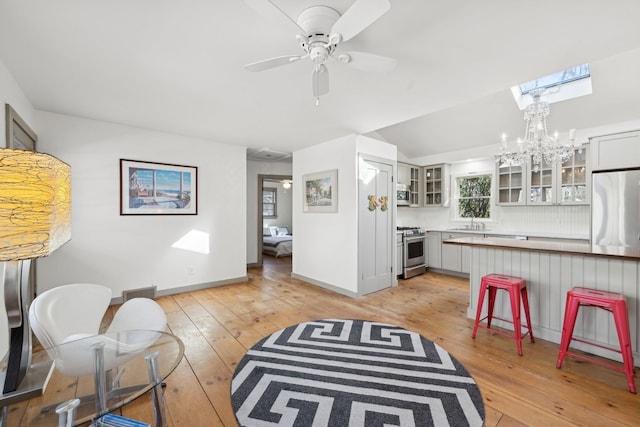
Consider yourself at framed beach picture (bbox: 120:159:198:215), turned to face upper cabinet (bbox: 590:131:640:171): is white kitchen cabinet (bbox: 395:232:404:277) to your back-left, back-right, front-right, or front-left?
front-left

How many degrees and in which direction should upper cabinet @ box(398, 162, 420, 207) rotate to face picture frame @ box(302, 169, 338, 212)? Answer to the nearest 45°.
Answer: approximately 90° to its right

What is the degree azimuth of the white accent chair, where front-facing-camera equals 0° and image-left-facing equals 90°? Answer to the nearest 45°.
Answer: approximately 315°

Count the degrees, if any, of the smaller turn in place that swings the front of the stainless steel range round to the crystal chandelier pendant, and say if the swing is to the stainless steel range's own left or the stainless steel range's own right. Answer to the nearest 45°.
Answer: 0° — it already faces it

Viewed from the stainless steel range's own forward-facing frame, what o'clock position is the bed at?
The bed is roughly at 5 o'clock from the stainless steel range.

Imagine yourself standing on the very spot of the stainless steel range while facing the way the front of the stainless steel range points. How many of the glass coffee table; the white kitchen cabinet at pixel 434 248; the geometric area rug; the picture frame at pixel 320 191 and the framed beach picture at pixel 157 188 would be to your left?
1

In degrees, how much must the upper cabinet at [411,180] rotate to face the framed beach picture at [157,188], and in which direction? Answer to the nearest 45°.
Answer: approximately 90° to its right

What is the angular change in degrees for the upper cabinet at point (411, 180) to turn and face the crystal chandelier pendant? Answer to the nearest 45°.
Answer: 0° — it already faces it

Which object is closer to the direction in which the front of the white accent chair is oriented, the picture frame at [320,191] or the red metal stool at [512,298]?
the red metal stool

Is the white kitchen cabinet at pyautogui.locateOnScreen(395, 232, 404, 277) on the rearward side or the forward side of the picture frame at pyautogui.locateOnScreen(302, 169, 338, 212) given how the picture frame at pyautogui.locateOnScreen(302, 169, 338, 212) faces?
on the rearward side

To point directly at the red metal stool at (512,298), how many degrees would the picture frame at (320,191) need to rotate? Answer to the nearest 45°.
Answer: approximately 90° to its left

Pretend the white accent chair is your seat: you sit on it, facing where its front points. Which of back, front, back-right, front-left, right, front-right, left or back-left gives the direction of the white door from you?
front-left

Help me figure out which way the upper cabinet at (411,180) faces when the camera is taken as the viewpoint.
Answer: facing the viewer and to the right of the viewer

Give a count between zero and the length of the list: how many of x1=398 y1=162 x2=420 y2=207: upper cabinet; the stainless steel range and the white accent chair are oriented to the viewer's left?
0

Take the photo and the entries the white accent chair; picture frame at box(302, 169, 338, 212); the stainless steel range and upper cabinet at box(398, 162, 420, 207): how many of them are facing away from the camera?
0

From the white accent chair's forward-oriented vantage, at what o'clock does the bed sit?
The bed is roughly at 9 o'clock from the white accent chair.
